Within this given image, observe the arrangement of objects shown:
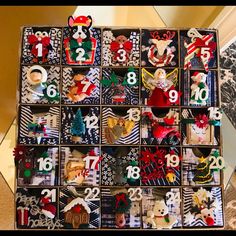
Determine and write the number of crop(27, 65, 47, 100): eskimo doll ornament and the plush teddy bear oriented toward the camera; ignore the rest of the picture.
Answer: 2

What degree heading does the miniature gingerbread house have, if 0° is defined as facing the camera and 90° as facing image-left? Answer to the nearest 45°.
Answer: approximately 0°

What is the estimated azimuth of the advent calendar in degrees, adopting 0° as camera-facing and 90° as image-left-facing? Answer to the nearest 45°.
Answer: approximately 0°
